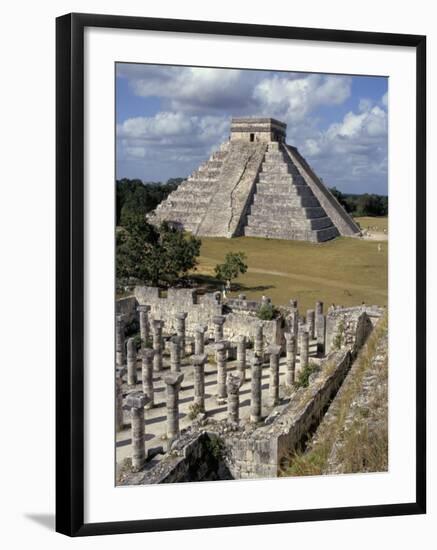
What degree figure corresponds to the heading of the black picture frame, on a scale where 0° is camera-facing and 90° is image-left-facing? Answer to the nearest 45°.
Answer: approximately 315°
